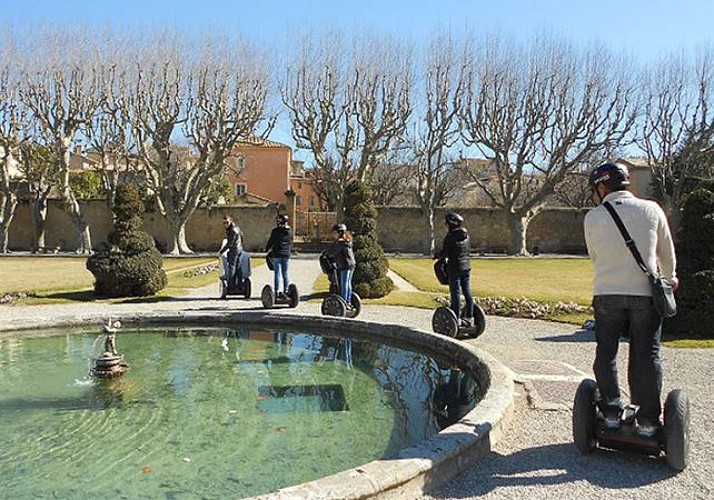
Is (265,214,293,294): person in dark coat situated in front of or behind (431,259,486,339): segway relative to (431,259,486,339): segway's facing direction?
in front

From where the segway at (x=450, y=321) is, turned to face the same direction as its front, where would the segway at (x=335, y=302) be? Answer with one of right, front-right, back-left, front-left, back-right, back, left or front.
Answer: front

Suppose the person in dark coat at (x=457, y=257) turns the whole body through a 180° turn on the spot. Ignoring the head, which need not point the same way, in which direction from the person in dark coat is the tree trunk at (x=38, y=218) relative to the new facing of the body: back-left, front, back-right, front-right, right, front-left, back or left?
back

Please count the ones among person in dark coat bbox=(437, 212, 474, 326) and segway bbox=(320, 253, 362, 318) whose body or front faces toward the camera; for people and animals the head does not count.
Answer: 0

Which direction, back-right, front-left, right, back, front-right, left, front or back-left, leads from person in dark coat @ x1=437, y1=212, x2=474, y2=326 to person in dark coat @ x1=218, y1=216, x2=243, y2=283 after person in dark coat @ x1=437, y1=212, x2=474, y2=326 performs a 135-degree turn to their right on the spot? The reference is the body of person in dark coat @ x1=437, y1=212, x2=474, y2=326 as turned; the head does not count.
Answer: back-left

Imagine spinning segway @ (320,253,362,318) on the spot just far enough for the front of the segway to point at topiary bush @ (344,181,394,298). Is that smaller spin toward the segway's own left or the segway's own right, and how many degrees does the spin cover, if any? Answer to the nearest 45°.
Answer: approximately 45° to the segway's own right

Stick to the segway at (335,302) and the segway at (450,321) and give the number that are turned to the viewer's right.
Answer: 0

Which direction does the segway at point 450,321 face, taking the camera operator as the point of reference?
facing away from the viewer and to the left of the viewer

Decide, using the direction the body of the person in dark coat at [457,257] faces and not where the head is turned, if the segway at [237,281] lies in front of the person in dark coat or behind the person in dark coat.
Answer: in front

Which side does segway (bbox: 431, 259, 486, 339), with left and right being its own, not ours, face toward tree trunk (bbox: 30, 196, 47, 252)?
front

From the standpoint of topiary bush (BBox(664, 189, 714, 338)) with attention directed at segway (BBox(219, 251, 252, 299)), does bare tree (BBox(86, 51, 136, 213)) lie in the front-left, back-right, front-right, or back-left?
front-right

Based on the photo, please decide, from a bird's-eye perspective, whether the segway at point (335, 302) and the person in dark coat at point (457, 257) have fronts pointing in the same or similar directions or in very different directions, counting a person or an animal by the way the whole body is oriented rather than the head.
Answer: same or similar directions

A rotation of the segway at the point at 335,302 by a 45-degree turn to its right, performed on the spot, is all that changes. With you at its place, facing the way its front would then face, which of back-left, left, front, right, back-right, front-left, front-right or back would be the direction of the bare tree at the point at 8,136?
front-left
